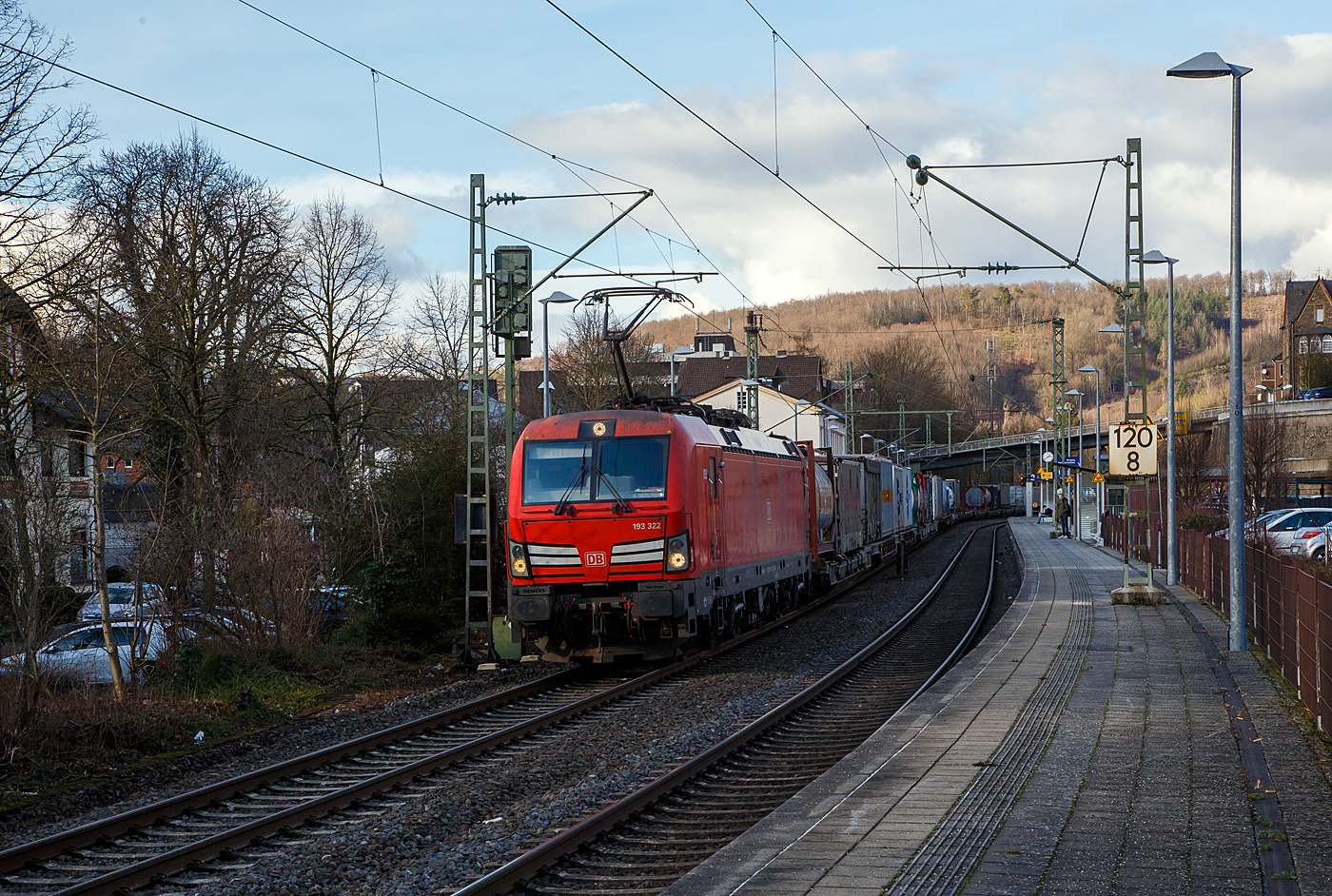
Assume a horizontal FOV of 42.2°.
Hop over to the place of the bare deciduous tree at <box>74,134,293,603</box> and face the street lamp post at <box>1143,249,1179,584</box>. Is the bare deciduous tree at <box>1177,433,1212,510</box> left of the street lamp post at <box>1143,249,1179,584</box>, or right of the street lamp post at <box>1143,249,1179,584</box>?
left

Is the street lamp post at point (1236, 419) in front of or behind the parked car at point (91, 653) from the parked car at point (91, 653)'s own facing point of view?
behind

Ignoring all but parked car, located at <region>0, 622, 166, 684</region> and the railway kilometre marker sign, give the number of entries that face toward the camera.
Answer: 1

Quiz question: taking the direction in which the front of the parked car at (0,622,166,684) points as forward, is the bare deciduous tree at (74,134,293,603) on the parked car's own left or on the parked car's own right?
on the parked car's own right

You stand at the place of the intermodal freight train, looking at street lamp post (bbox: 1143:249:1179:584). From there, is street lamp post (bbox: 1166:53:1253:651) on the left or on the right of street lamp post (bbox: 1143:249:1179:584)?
right

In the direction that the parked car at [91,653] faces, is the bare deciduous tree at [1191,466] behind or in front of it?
behind

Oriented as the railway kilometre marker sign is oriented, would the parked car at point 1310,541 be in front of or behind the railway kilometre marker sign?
behind
